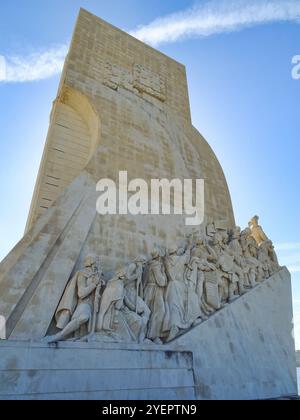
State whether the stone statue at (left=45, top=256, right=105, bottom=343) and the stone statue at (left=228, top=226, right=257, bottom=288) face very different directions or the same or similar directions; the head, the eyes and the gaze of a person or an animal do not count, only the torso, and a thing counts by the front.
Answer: same or similar directions

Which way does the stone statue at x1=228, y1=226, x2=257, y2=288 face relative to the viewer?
to the viewer's right

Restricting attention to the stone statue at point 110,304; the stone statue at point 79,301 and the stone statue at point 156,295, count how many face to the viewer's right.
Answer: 3

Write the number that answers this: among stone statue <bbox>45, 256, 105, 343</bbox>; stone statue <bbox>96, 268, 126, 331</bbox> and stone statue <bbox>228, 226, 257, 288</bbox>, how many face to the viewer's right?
3

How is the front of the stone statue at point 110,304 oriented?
to the viewer's right

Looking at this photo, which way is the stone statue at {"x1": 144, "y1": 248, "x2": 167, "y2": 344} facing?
to the viewer's right

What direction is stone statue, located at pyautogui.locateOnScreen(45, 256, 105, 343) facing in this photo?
to the viewer's right

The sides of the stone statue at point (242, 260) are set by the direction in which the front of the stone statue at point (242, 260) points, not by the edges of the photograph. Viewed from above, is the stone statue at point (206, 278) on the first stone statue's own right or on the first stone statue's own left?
on the first stone statue's own right

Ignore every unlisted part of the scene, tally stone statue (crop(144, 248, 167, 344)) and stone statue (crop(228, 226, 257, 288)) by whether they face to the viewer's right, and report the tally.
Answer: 2
